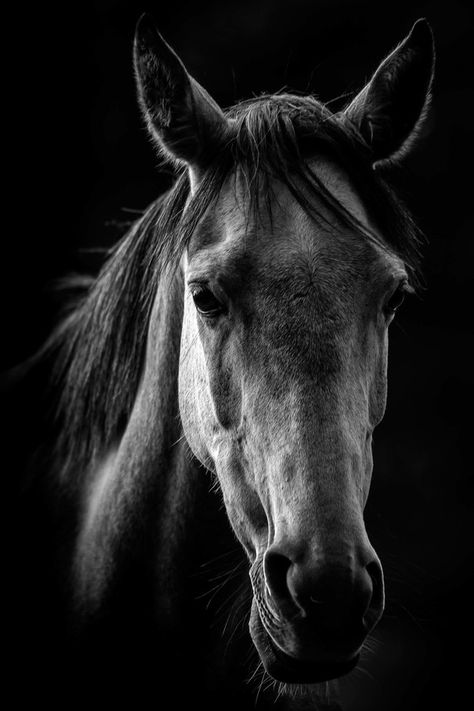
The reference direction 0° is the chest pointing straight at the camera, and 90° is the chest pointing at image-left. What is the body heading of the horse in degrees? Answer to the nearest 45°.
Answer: approximately 315°
